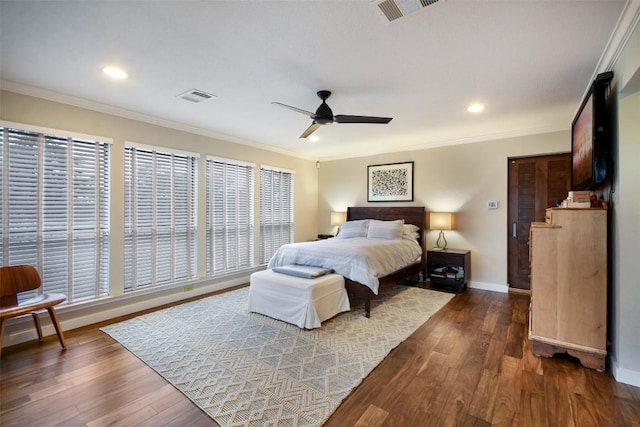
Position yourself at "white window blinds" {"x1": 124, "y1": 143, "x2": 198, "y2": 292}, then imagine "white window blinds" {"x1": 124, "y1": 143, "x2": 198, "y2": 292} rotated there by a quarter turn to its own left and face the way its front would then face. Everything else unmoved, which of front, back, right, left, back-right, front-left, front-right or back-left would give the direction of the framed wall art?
front-right

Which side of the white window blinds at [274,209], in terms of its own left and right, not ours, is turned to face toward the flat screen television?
front

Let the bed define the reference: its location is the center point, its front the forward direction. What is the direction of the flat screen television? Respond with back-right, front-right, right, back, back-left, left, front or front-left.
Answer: left

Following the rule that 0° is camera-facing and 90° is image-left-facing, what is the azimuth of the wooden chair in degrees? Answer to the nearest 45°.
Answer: approximately 315°

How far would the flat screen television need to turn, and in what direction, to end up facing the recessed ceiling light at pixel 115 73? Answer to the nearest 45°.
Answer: approximately 45° to its left

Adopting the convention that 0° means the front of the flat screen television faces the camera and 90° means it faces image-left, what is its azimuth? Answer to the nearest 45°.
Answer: approximately 90°

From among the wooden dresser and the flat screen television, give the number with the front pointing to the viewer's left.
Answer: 2

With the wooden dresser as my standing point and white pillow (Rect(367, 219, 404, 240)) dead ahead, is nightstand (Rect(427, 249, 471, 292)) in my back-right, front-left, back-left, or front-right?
front-right

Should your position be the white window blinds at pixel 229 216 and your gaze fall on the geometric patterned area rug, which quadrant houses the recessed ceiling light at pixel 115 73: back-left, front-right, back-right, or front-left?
front-right

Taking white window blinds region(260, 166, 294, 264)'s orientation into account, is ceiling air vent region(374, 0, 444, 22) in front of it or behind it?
in front

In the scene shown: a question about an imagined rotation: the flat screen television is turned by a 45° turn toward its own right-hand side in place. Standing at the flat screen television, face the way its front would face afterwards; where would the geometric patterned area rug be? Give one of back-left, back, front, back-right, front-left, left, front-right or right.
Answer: left

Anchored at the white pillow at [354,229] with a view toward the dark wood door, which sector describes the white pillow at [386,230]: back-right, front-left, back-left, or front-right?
front-right

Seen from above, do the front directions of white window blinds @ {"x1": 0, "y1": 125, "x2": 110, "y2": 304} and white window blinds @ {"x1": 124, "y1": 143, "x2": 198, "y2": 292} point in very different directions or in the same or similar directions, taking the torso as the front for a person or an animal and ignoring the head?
same or similar directions

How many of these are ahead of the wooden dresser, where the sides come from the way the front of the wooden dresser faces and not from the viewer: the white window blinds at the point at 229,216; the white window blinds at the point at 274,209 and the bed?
3

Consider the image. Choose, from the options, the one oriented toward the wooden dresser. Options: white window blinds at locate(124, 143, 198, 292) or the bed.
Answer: the white window blinds

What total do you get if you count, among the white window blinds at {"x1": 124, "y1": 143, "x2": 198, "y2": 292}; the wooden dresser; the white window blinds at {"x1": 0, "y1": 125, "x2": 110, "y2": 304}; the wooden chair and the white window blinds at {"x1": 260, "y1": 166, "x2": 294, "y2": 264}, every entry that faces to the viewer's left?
1

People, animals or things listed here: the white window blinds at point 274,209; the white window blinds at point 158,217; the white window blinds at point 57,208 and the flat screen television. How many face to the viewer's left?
1

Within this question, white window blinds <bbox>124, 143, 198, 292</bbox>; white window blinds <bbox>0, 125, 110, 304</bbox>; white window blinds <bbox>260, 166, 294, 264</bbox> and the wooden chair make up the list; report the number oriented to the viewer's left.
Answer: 0

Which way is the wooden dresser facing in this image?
to the viewer's left
